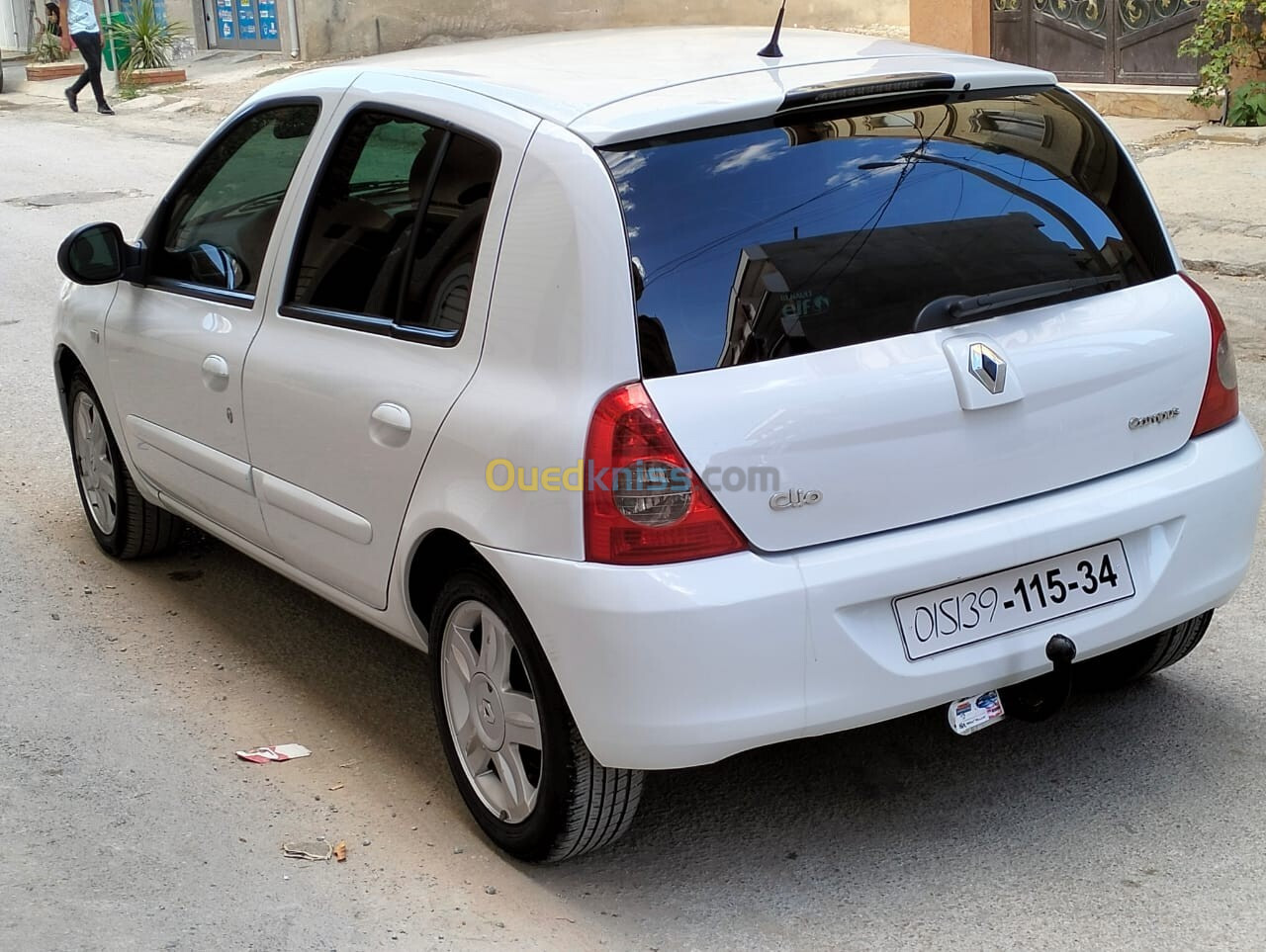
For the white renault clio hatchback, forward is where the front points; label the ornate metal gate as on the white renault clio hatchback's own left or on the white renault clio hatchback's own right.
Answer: on the white renault clio hatchback's own right

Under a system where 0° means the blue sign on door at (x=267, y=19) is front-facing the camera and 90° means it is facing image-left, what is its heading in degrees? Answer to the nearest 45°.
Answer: approximately 0°

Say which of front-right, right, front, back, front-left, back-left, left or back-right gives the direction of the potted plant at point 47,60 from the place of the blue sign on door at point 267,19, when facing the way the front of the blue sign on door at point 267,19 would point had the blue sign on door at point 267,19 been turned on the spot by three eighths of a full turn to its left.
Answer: left

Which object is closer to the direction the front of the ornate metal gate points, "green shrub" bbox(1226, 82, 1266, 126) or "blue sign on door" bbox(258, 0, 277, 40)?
the green shrub

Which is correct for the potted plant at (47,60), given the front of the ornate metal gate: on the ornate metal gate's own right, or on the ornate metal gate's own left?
on the ornate metal gate's own right

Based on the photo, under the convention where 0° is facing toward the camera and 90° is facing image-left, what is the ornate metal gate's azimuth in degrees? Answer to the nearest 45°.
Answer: approximately 0°

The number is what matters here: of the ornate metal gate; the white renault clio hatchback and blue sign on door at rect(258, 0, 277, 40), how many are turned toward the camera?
2

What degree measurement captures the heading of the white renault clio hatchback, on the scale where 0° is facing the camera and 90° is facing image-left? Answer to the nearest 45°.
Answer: approximately 135°
